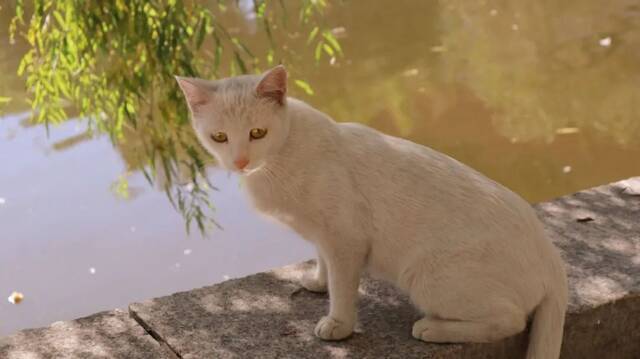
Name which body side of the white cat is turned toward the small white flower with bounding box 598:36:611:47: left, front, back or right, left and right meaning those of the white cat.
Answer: right

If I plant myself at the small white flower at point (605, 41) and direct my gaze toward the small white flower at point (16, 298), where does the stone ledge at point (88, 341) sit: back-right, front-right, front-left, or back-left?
front-left

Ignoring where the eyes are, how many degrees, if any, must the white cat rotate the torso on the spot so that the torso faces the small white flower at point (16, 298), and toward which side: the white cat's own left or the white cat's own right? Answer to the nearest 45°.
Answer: approximately 45° to the white cat's own right

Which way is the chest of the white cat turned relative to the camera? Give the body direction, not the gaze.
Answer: to the viewer's left

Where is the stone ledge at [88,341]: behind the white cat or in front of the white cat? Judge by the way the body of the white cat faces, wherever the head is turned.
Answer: in front
